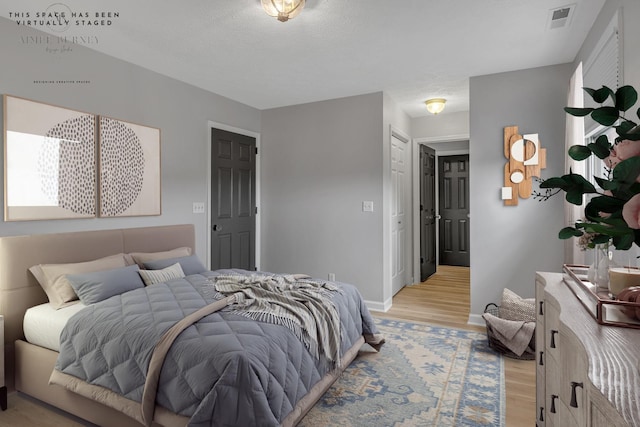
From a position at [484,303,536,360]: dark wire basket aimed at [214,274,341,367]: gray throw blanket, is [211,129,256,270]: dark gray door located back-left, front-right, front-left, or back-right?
front-right

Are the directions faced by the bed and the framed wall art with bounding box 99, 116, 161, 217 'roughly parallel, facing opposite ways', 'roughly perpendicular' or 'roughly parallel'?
roughly parallel

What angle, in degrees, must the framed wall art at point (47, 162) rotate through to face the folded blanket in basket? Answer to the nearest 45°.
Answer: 0° — it already faces it

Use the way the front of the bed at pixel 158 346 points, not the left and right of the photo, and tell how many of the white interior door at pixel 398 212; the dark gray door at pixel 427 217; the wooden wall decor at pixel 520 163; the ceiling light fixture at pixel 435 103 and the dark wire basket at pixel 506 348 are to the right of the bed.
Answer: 0

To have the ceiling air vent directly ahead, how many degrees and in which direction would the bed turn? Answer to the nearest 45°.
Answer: approximately 45° to its left

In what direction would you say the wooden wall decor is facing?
toward the camera

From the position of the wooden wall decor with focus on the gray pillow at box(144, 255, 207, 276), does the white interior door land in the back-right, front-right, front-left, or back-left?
front-right

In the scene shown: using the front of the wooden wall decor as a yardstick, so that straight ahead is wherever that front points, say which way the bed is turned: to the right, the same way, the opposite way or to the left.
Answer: to the left

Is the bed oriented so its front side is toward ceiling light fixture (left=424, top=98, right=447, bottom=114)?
no

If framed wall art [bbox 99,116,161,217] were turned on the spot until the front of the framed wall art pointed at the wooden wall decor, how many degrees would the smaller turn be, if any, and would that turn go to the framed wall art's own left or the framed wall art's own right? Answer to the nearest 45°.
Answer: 0° — it already faces it

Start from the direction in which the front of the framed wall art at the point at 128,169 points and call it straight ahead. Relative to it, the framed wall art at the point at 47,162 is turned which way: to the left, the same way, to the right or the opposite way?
the same way

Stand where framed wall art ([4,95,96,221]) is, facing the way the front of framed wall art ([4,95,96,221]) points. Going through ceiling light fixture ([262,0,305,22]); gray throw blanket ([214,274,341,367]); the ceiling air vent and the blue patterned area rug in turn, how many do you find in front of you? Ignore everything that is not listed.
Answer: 4

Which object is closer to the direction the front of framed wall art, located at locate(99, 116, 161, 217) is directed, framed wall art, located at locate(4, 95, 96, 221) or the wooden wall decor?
the wooden wall decor

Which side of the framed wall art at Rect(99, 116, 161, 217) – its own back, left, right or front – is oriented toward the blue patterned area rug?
front

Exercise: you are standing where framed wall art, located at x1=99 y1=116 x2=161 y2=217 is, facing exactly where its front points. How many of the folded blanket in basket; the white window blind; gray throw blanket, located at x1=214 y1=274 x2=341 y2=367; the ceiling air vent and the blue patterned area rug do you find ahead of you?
5

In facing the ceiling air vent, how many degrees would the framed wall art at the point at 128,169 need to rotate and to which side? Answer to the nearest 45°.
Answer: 0° — it already faces it

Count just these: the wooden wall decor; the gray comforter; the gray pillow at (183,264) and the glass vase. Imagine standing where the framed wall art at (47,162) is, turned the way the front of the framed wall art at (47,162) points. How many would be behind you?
0

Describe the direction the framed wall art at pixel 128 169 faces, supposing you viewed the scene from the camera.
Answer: facing the viewer and to the right of the viewer

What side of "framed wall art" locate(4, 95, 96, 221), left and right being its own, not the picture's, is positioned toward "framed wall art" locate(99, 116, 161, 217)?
left
